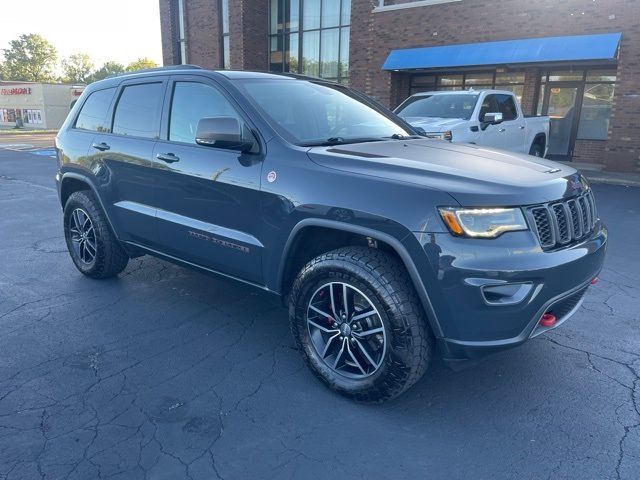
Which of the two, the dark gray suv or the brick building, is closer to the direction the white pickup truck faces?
the dark gray suv

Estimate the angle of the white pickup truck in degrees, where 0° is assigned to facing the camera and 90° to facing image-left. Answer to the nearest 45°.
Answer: approximately 45°

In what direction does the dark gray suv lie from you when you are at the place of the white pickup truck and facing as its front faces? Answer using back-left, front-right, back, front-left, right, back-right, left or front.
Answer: front-left

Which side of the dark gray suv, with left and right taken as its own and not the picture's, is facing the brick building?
left

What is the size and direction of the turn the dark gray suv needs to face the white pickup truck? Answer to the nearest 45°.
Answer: approximately 135° to its left

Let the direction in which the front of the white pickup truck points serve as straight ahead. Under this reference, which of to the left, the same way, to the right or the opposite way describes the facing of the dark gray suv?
to the left
